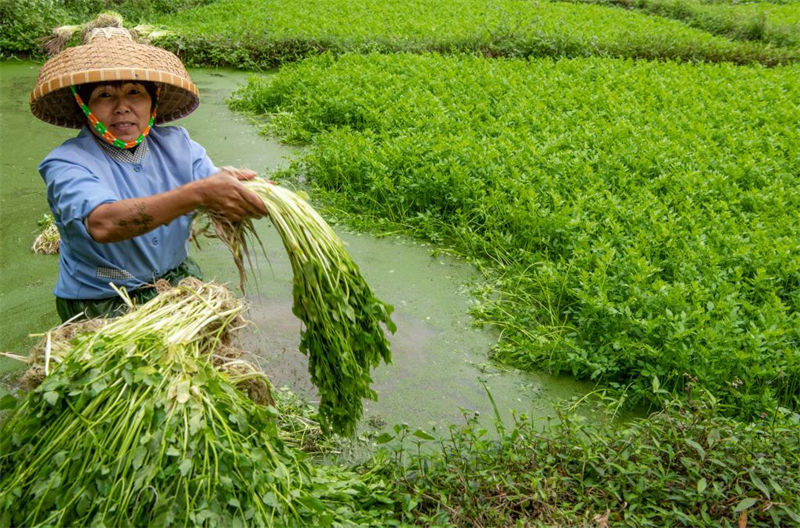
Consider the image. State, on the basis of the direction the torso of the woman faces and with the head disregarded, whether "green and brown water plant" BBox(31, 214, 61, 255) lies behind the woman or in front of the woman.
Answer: behind
